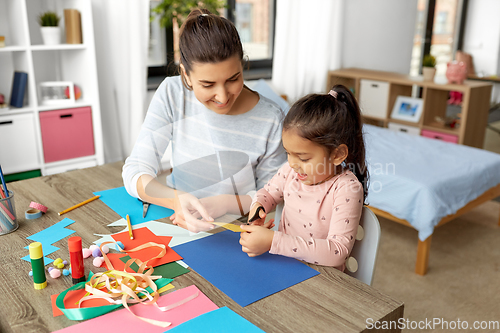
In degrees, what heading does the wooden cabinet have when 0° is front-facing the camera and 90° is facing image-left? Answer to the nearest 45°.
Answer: approximately 45°

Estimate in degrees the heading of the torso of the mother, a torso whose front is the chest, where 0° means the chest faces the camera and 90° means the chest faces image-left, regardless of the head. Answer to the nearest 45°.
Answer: approximately 0°

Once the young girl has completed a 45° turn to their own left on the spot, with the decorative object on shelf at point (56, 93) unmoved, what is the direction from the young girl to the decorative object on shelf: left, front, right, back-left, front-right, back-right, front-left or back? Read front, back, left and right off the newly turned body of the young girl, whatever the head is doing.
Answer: back-right

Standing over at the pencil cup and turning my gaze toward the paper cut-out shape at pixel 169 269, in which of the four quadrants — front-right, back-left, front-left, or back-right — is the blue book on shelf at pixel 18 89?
back-left

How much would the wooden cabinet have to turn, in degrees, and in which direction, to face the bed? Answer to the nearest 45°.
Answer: approximately 45° to its left
